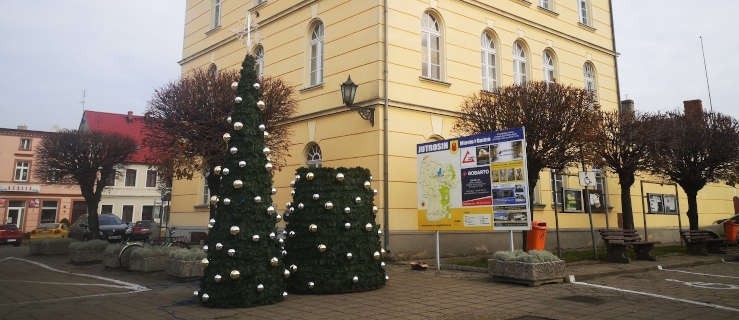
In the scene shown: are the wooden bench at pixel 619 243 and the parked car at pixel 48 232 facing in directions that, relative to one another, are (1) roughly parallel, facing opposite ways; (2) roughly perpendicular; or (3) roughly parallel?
roughly perpendicular

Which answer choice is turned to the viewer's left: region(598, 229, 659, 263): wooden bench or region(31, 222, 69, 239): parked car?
the parked car

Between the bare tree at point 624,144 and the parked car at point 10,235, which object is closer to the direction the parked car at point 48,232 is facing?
the parked car

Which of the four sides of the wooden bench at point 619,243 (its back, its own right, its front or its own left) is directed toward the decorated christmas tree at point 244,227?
right

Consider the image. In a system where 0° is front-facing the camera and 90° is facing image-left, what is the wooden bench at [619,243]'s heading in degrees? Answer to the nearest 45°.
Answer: approximately 315°

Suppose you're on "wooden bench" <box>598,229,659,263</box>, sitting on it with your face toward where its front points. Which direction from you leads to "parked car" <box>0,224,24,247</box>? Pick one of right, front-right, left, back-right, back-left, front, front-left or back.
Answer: back-right

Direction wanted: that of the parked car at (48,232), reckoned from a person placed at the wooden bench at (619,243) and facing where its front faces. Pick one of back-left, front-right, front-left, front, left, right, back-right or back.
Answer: back-right

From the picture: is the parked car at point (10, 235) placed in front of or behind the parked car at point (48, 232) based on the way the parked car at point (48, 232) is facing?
in front

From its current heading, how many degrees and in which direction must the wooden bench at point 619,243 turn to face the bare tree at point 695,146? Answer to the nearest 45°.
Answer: approximately 90° to its left

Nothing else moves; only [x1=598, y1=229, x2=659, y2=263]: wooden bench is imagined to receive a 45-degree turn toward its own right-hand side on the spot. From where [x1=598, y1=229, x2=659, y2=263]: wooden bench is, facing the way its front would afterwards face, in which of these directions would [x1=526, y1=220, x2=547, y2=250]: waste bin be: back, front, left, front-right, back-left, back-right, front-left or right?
front-right

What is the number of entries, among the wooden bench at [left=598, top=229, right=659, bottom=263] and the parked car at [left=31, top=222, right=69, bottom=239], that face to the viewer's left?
1

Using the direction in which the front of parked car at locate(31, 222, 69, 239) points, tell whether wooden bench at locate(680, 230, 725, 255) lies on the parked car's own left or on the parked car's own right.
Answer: on the parked car's own left

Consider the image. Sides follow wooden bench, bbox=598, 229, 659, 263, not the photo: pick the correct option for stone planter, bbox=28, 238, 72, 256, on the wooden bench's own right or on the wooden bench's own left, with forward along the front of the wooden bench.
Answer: on the wooden bench's own right

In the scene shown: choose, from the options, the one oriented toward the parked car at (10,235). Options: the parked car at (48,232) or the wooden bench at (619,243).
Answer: the parked car at (48,232)

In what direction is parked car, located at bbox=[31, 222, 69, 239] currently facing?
to the viewer's left
